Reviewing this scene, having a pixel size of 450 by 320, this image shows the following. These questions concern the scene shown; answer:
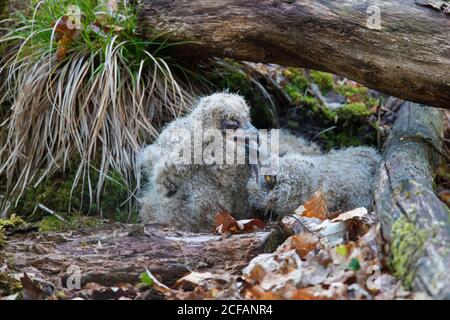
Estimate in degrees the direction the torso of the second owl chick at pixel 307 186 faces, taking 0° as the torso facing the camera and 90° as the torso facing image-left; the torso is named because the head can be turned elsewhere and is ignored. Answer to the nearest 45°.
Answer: approximately 90°

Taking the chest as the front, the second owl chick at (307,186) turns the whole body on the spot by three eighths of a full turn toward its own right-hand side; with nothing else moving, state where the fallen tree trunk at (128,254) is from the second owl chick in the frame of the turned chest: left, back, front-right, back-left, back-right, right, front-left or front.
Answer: back

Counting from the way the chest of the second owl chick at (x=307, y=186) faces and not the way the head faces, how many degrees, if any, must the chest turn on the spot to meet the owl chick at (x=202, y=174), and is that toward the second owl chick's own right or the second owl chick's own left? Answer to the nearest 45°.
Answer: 0° — it already faces it

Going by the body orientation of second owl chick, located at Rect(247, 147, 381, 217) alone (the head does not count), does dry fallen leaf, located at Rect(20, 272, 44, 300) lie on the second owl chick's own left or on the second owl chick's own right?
on the second owl chick's own left

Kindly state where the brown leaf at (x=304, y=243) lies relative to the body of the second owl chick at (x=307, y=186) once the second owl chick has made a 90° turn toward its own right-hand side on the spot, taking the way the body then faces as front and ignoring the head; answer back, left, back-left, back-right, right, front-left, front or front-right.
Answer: back
